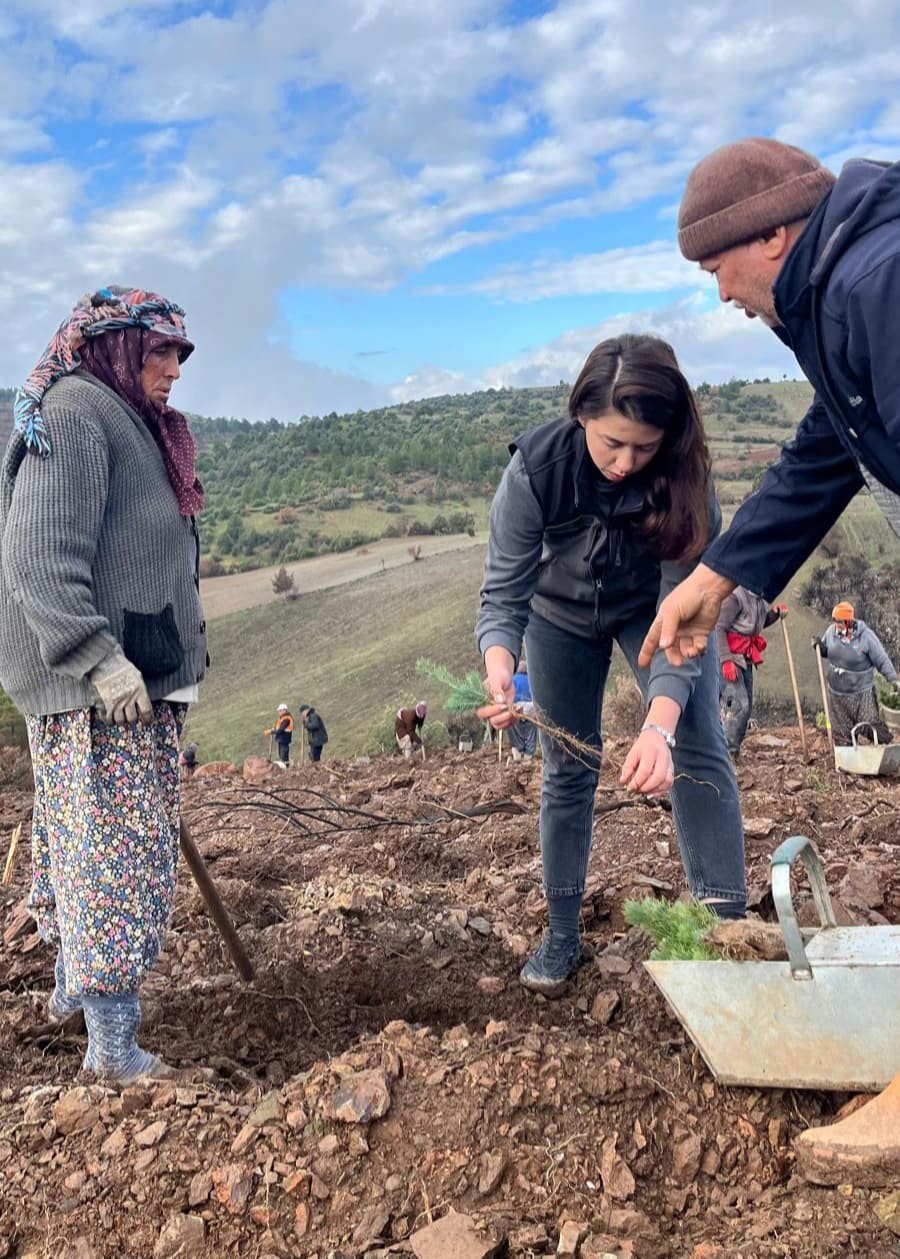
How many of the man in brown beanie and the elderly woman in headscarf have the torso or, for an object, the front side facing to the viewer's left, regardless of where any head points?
1

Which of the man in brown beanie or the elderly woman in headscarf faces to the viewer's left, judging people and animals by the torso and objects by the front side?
the man in brown beanie

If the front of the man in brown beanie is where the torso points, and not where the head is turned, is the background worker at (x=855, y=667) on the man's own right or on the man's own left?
on the man's own right

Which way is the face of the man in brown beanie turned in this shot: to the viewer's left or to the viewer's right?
to the viewer's left

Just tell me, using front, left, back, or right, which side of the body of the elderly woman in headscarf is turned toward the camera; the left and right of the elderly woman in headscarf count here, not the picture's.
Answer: right

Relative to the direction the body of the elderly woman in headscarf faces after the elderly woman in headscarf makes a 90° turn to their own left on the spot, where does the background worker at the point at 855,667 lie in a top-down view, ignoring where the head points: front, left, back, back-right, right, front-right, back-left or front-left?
front-right

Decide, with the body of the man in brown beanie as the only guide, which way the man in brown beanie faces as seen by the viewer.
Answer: to the viewer's left

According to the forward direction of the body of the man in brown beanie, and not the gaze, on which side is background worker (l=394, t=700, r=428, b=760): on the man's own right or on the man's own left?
on the man's own right

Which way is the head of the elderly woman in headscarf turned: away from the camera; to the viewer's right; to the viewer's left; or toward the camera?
to the viewer's right
